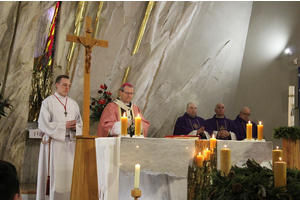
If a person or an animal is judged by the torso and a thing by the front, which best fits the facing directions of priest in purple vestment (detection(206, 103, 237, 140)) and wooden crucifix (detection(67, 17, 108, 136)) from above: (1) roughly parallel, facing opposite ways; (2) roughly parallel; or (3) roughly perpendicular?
roughly parallel

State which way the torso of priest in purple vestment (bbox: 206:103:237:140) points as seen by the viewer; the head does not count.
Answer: toward the camera

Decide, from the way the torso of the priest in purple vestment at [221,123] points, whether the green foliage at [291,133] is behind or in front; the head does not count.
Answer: in front

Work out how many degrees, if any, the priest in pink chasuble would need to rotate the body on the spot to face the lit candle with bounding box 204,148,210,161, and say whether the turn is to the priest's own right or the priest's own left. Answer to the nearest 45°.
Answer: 0° — they already face it

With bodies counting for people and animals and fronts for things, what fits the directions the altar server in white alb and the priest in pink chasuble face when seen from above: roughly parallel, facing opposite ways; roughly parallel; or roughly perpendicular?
roughly parallel

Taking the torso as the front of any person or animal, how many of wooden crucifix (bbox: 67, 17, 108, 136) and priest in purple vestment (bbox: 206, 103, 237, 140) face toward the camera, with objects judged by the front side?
2

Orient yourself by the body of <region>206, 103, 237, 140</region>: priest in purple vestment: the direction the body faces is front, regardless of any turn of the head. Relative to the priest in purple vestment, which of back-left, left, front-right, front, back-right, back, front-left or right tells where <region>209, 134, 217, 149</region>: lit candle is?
front

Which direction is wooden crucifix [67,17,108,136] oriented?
toward the camera

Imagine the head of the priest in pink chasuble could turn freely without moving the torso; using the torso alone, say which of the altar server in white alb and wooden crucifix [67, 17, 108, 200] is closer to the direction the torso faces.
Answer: the wooden crucifix

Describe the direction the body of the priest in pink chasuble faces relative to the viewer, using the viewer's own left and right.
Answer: facing the viewer and to the right of the viewer

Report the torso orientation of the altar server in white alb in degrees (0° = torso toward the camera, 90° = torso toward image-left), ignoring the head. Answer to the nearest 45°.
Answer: approximately 315°

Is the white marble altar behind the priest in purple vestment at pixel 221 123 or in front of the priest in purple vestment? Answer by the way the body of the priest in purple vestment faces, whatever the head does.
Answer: in front
